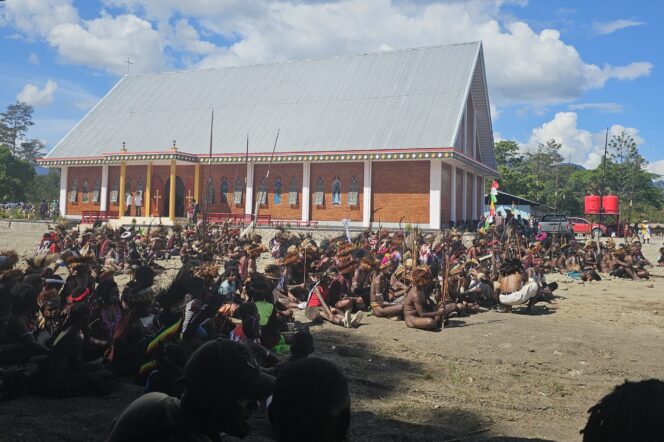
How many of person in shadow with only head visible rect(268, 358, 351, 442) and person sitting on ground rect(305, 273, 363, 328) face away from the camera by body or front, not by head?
1

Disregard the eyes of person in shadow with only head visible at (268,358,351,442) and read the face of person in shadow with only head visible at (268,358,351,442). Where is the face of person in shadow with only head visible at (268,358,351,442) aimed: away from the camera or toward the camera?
away from the camera

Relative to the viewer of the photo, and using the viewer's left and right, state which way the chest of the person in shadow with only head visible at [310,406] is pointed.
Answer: facing away from the viewer

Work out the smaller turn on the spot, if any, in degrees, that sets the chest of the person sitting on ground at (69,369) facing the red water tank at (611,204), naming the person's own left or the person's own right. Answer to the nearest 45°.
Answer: approximately 45° to the person's own left

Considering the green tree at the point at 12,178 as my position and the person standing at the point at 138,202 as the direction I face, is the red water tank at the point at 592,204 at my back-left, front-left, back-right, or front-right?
front-left

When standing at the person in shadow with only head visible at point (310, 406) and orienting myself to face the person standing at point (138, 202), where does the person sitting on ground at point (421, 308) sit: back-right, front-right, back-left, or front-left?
front-right
